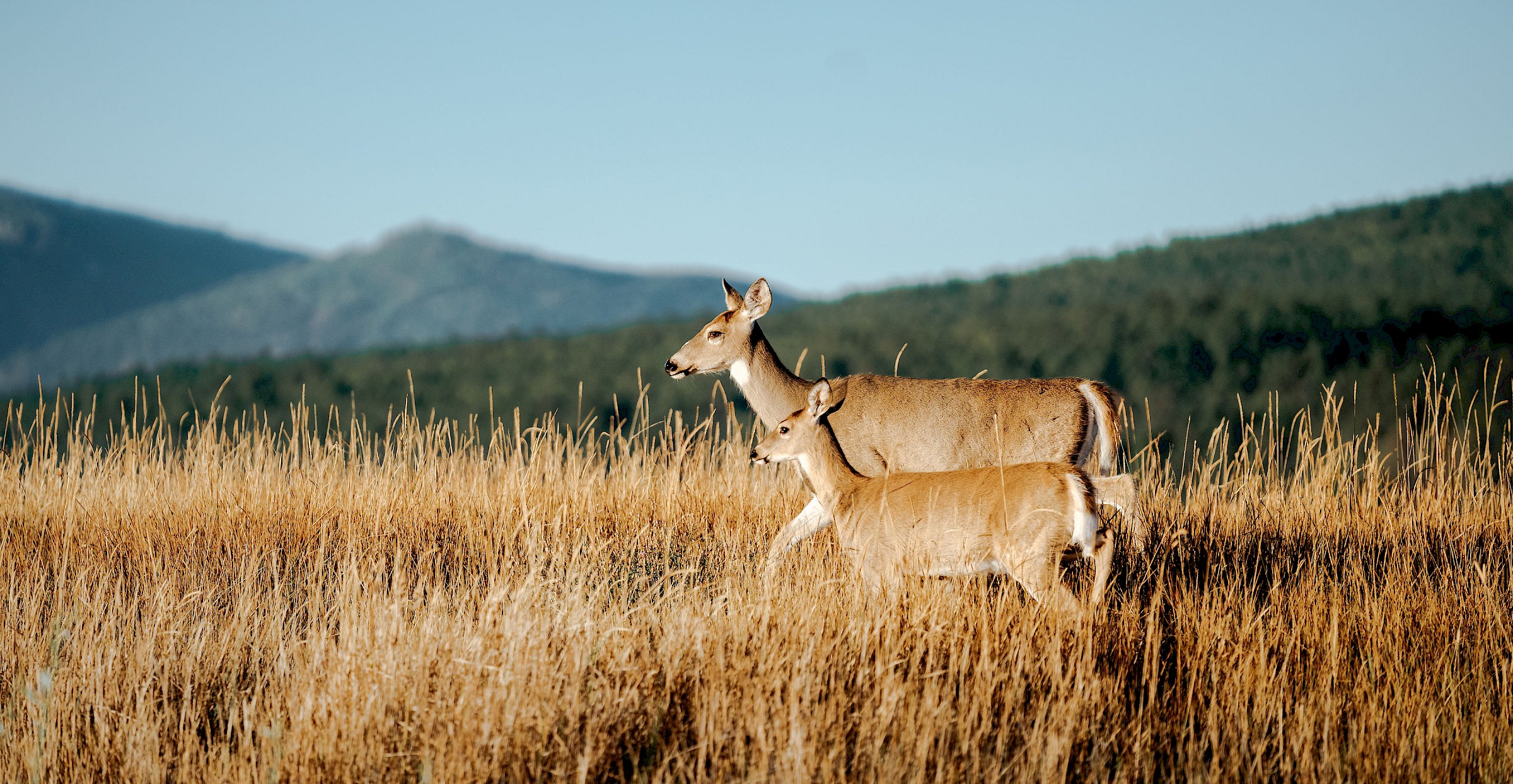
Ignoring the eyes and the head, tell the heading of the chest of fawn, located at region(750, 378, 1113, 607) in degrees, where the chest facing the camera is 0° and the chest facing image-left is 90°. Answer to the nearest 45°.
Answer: approximately 90°

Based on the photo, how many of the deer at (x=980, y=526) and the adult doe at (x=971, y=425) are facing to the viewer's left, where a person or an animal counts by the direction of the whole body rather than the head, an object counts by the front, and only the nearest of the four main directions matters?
2

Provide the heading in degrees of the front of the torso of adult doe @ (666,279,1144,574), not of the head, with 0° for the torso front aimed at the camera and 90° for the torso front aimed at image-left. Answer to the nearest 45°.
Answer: approximately 90°

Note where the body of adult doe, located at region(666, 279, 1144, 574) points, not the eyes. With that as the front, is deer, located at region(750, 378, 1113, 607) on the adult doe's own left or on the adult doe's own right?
on the adult doe's own left

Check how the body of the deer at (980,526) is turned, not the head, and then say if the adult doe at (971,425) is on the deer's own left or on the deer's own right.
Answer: on the deer's own right
